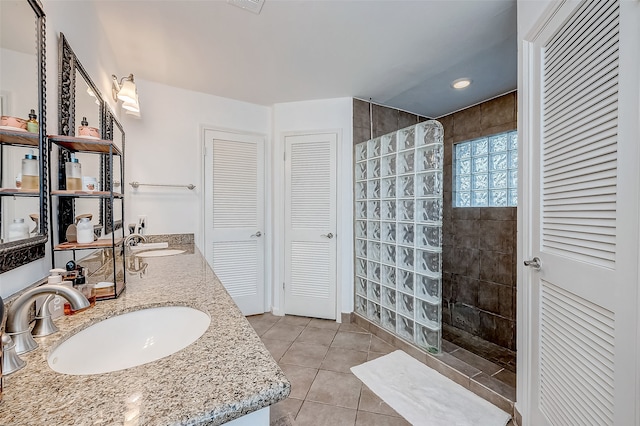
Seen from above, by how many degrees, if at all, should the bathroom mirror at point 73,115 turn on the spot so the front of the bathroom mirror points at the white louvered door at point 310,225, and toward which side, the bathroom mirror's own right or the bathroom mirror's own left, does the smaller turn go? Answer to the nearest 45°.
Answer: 0° — it already faces it

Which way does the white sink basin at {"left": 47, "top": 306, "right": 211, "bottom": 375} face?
to the viewer's right

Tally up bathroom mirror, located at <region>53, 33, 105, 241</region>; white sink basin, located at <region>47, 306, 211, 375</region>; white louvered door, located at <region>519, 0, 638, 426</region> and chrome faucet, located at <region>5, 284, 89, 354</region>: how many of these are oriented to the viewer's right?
3

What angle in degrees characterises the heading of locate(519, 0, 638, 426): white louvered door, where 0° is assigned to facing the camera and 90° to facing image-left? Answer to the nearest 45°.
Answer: approximately 45°

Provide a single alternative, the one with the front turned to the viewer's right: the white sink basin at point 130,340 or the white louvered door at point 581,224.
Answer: the white sink basin

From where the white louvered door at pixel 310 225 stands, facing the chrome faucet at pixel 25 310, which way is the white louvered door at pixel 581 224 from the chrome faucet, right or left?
left

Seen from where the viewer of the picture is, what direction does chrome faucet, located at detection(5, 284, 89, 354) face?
facing to the right of the viewer

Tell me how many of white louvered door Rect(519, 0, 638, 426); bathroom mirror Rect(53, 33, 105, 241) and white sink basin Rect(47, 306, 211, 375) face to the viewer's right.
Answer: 2

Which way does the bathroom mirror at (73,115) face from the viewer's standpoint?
to the viewer's right
